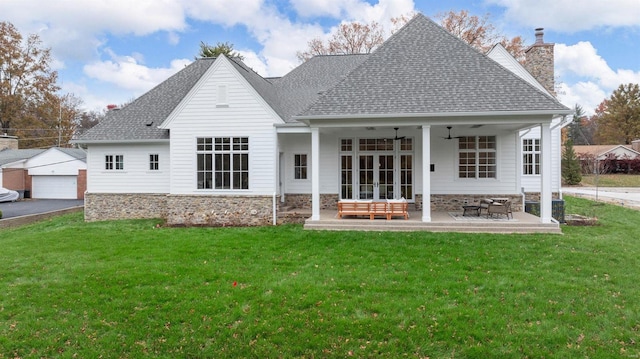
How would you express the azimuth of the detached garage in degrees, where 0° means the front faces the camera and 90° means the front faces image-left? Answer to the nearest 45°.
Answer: approximately 0°

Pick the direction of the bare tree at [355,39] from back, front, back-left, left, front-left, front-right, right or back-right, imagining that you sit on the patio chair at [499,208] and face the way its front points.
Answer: front-right

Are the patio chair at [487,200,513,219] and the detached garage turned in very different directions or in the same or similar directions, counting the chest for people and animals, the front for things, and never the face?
very different directions

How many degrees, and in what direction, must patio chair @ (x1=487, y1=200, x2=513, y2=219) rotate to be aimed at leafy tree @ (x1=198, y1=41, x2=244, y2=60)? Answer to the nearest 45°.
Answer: approximately 45° to its right

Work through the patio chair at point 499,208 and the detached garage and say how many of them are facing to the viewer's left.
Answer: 1

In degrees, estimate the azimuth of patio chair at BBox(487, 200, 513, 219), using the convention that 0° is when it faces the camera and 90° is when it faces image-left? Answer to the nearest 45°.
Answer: approximately 90°

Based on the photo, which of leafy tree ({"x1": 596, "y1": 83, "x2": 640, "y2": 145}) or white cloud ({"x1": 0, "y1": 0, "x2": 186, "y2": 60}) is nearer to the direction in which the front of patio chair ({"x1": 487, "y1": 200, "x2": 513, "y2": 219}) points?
the white cloud

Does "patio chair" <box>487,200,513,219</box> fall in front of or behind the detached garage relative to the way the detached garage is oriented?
in front
